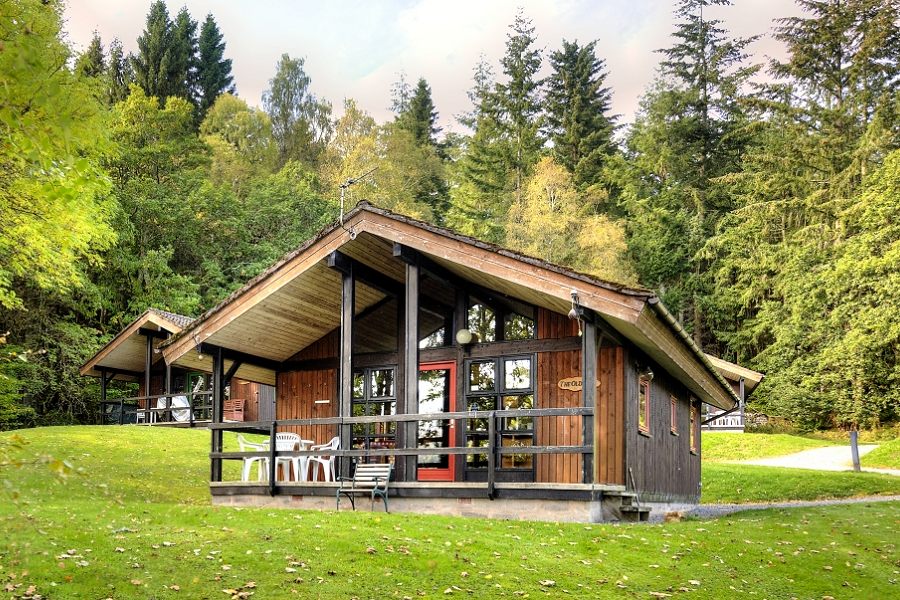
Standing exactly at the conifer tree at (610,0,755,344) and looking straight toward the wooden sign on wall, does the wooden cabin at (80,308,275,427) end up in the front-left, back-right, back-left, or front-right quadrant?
front-right

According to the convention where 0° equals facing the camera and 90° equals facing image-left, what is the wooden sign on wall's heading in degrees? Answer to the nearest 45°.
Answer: approximately 0°

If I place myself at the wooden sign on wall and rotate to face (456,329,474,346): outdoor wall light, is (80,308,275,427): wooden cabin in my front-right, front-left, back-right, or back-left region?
front-right

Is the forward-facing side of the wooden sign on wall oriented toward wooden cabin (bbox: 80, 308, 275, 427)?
no

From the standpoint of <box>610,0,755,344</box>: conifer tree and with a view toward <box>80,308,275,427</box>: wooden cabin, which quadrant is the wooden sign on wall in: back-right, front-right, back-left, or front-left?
front-left

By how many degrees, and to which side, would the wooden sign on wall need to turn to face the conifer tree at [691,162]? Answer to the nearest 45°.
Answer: approximately 180°

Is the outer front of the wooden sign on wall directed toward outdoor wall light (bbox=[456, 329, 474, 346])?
no

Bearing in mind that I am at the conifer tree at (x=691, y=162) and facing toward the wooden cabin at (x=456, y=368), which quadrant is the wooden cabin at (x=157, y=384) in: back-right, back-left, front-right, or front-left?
front-right

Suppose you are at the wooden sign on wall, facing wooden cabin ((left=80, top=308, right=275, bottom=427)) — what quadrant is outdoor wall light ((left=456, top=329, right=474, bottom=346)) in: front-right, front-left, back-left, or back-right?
front-left
